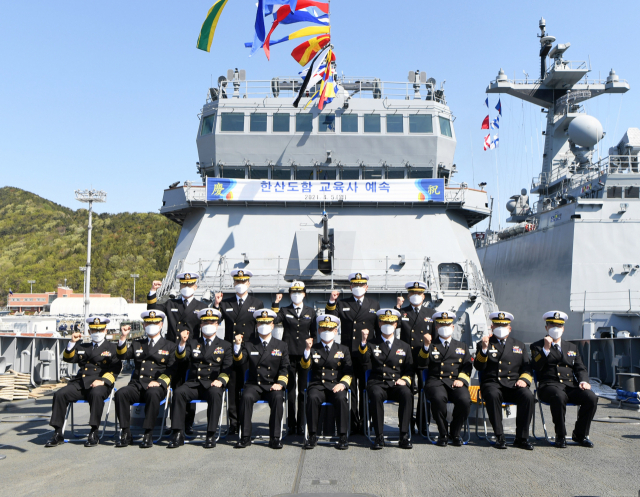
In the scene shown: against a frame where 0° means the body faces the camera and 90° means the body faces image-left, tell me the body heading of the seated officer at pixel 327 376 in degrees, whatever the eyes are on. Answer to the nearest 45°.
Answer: approximately 0°

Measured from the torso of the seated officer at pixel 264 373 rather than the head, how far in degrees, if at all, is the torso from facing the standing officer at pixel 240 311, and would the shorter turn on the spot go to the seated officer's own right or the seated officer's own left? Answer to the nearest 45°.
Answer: approximately 180°

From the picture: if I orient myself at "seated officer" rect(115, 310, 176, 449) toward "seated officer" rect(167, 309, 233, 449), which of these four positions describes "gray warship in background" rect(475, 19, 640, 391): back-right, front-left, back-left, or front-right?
front-left

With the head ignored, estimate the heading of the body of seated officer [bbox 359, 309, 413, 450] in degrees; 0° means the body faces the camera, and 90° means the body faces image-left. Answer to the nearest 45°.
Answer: approximately 0°

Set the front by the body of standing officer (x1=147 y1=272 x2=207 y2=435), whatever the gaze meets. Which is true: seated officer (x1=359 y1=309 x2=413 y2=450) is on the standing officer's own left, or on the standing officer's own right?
on the standing officer's own left

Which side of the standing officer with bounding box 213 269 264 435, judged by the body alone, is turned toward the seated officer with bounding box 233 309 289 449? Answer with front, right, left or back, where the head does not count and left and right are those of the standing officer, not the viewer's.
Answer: front

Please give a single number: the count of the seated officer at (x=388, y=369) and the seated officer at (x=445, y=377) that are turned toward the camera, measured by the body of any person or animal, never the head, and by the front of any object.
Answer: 2

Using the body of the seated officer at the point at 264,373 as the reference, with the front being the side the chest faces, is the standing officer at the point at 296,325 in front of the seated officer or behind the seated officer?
behind

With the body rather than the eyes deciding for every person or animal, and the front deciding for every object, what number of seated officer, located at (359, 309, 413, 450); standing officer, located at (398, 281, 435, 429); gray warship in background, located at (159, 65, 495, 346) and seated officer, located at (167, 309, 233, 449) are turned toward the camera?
4

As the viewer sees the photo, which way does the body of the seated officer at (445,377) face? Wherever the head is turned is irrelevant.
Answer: toward the camera

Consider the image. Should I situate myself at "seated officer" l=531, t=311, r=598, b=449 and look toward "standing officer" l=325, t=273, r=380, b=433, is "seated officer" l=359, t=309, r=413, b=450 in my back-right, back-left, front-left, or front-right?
front-left

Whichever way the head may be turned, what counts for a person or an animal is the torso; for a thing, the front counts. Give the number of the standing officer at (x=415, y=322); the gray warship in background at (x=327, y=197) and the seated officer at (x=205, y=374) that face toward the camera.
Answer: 3

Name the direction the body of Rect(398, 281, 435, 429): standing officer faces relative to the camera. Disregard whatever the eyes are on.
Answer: toward the camera

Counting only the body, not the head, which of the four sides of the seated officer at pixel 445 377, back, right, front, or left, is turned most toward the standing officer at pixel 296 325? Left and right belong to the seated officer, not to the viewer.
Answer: right
